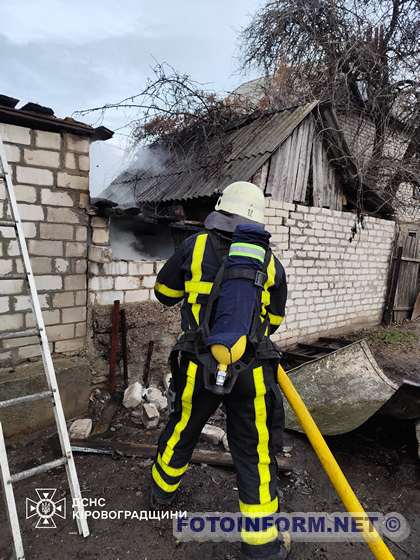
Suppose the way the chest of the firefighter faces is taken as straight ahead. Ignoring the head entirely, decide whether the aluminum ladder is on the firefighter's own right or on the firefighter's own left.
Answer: on the firefighter's own left

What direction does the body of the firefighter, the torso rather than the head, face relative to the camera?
away from the camera

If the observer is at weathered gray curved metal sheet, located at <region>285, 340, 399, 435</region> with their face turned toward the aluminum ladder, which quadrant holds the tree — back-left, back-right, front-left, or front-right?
back-right

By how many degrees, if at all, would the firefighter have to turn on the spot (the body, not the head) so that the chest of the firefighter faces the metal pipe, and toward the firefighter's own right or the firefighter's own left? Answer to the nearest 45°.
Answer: approximately 45° to the firefighter's own left

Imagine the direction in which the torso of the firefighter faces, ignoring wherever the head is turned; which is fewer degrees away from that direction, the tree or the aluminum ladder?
the tree

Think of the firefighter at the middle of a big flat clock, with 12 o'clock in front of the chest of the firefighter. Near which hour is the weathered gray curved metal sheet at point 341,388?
The weathered gray curved metal sheet is roughly at 1 o'clock from the firefighter.

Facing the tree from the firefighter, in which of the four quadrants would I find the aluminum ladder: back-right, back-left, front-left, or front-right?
back-left

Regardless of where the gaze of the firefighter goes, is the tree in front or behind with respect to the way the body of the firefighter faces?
in front
